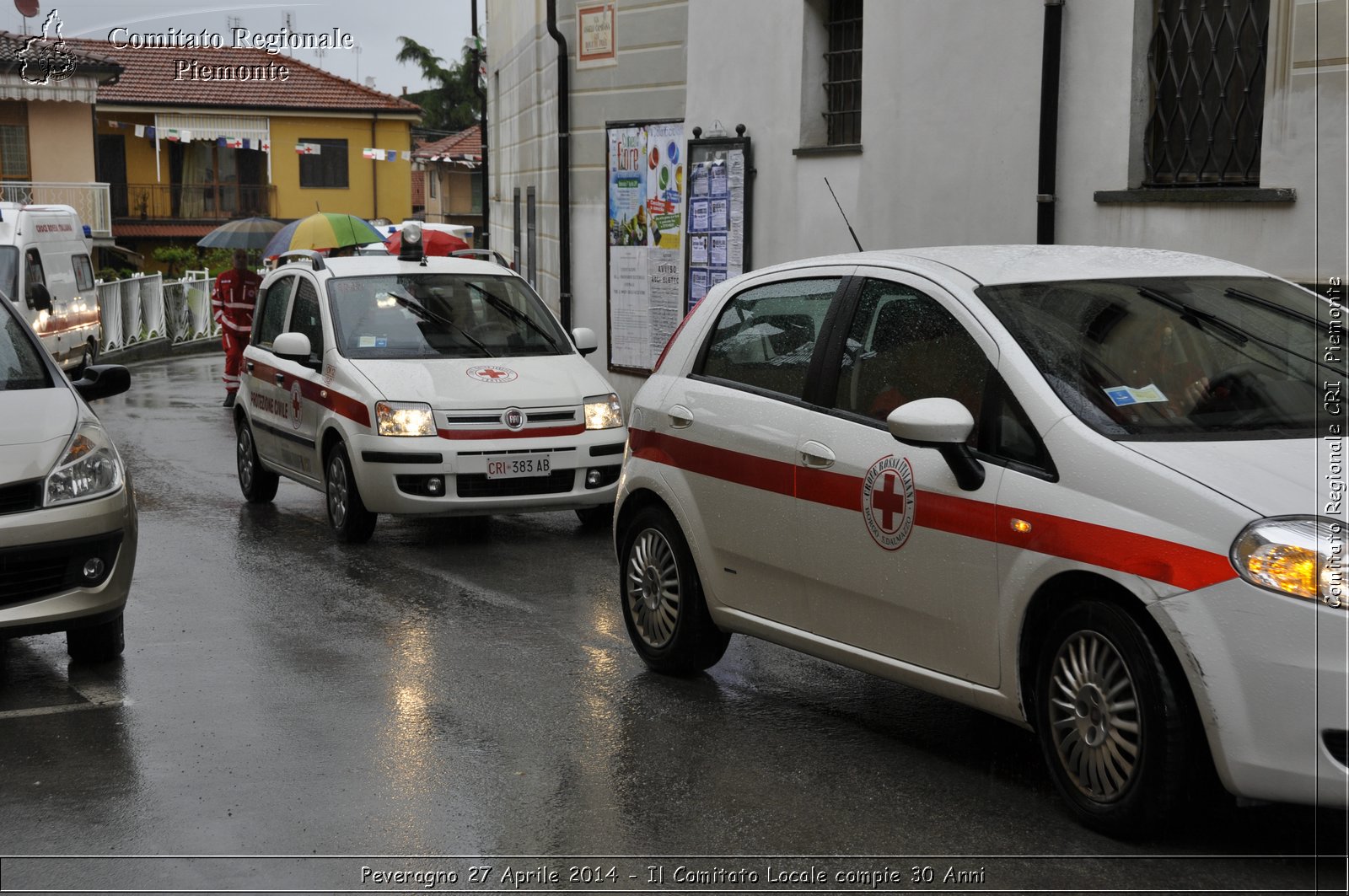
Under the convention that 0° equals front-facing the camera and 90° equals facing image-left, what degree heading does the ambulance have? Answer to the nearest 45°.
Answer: approximately 45°

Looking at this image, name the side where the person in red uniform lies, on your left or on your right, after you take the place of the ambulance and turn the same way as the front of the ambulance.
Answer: on your left

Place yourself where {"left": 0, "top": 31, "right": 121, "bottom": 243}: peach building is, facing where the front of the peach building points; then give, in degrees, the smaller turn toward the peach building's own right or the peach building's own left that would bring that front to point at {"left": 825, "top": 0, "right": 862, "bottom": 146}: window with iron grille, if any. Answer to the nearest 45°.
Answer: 0° — it already faces it

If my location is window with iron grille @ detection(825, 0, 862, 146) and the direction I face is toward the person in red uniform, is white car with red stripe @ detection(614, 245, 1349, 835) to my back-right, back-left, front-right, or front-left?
back-left

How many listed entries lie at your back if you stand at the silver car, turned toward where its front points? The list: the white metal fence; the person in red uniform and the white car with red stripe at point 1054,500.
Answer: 2

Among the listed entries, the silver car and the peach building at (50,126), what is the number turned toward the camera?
2

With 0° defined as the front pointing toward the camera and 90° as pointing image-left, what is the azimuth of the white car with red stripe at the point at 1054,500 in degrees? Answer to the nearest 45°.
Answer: approximately 315°

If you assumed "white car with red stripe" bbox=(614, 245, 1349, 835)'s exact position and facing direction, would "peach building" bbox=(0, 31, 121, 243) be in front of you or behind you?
behind

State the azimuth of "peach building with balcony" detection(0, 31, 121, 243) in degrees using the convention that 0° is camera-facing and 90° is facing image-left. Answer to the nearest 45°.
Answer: approximately 0°

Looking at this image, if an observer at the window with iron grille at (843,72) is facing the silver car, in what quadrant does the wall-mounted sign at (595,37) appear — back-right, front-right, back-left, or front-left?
back-right

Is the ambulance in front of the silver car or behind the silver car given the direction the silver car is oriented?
behind

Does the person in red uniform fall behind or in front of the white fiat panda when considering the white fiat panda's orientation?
behind
